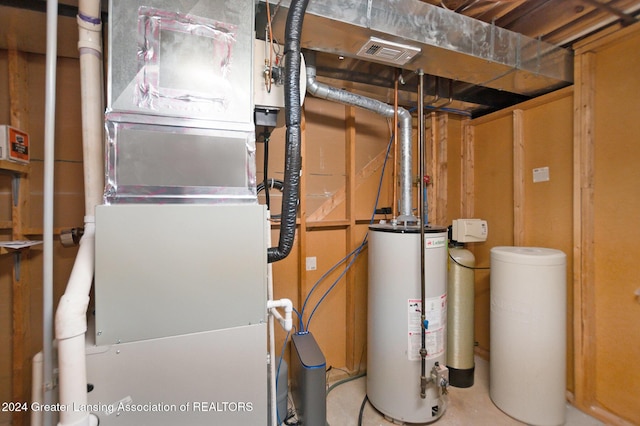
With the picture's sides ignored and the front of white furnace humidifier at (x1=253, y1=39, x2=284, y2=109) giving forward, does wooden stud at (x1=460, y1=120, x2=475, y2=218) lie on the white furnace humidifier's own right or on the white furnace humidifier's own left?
on the white furnace humidifier's own left

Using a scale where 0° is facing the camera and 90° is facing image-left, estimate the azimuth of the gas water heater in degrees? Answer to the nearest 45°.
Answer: approximately 315°

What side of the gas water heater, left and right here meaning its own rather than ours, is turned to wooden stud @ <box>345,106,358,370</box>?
back

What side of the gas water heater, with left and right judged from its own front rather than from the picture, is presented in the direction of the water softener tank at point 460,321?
left

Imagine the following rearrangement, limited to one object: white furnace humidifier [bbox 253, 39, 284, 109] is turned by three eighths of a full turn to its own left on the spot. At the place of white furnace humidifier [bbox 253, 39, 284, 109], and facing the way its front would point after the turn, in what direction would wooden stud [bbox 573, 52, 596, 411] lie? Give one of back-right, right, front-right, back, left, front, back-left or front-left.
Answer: front-right

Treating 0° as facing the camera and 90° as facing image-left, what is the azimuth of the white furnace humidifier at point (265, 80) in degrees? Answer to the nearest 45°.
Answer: approximately 270°

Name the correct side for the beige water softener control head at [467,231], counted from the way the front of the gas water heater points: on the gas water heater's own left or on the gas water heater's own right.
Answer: on the gas water heater's own left

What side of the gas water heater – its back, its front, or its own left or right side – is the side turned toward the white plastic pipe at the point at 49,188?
right

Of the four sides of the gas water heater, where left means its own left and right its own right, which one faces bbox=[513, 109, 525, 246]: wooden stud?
left

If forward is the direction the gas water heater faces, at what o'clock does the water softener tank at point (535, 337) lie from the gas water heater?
The water softener tank is roughly at 10 o'clock from the gas water heater.
